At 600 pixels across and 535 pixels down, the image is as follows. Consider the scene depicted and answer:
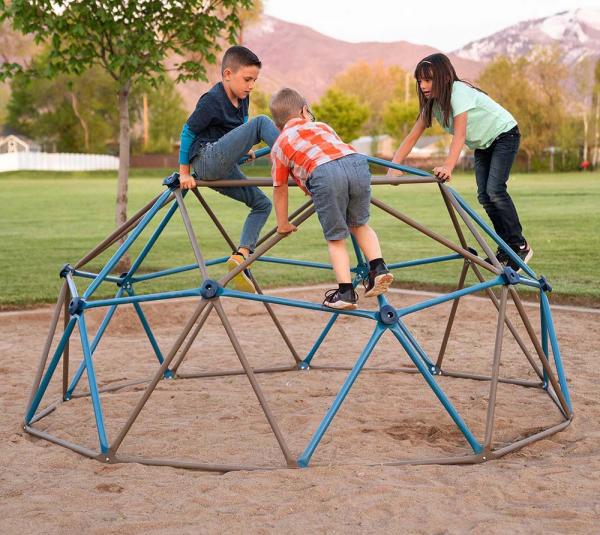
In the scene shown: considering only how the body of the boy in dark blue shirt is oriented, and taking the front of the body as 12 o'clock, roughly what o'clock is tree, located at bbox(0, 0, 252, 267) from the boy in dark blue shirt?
The tree is roughly at 7 o'clock from the boy in dark blue shirt.

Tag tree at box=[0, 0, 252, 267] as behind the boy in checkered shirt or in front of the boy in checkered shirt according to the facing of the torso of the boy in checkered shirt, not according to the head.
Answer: in front

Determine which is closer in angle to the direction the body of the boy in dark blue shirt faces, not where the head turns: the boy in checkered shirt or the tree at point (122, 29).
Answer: the boy in checkered shirt

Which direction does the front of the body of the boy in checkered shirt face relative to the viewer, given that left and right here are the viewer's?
facing away from the viewer and to the left of the viewer

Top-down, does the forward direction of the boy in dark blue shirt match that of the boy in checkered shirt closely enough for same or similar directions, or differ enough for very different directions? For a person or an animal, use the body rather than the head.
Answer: very different directions

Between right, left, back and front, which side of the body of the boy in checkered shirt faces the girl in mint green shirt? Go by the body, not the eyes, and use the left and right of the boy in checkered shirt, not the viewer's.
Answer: right

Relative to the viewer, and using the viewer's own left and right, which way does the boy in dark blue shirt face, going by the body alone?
facing the viewer and to the right of the viewer

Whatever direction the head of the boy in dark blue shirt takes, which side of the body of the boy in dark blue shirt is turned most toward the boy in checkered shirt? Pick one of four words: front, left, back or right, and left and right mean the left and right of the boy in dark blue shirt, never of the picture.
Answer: front
